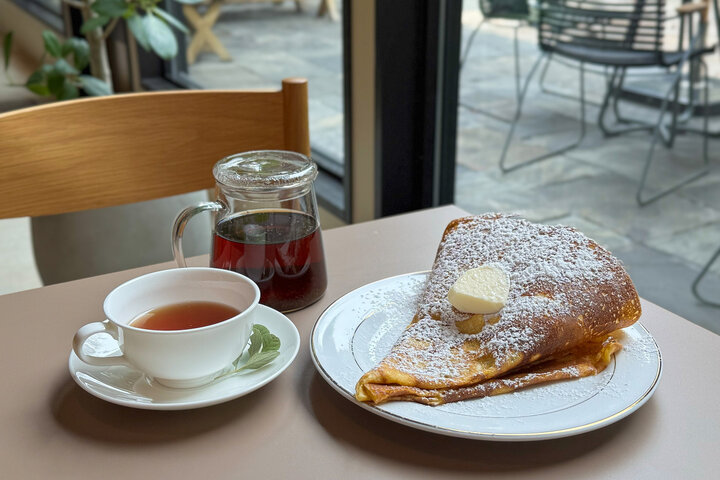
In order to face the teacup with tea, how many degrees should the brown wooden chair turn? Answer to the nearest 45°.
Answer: approximately 45° to its right

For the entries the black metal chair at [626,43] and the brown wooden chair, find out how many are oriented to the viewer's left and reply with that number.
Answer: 0
